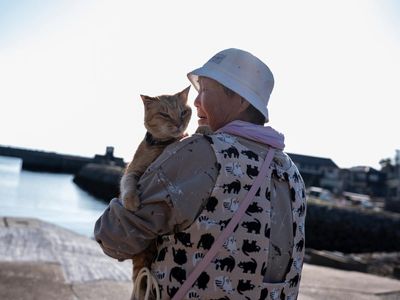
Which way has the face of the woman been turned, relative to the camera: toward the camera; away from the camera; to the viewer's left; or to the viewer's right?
to the viewer's left

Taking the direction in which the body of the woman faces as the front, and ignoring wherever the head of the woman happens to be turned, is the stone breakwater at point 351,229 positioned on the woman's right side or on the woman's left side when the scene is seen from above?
on the woman's right side

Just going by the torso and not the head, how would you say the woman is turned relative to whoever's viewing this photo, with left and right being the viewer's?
facing away from the viewer and to the left of the viewer
